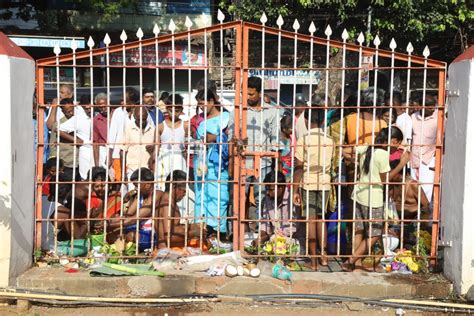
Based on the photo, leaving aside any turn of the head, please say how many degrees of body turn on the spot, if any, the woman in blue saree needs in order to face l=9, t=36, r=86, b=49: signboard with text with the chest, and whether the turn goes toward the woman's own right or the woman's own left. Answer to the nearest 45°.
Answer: approximately 90° to the woman's own right

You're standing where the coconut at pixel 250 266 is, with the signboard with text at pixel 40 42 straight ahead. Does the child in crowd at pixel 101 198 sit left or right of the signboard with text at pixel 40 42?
left

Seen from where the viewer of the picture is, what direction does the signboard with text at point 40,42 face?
facing the viewer

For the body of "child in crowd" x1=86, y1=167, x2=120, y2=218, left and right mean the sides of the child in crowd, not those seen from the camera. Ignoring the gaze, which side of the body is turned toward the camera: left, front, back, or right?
front

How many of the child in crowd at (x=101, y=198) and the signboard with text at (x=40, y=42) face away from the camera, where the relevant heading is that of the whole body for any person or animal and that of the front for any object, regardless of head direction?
0
